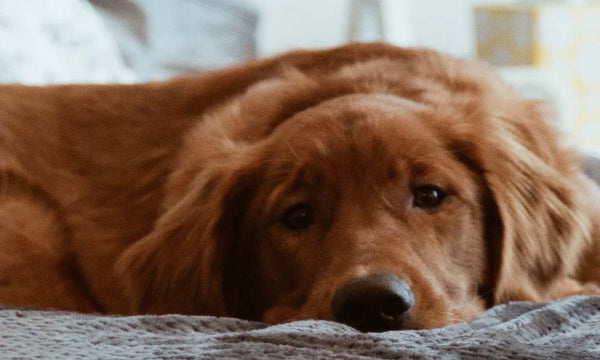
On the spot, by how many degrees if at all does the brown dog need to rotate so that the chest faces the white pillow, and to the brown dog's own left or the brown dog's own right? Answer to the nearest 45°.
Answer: approximately 180°

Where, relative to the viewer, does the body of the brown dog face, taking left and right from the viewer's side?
facing the viewer and to the right of the viewer
